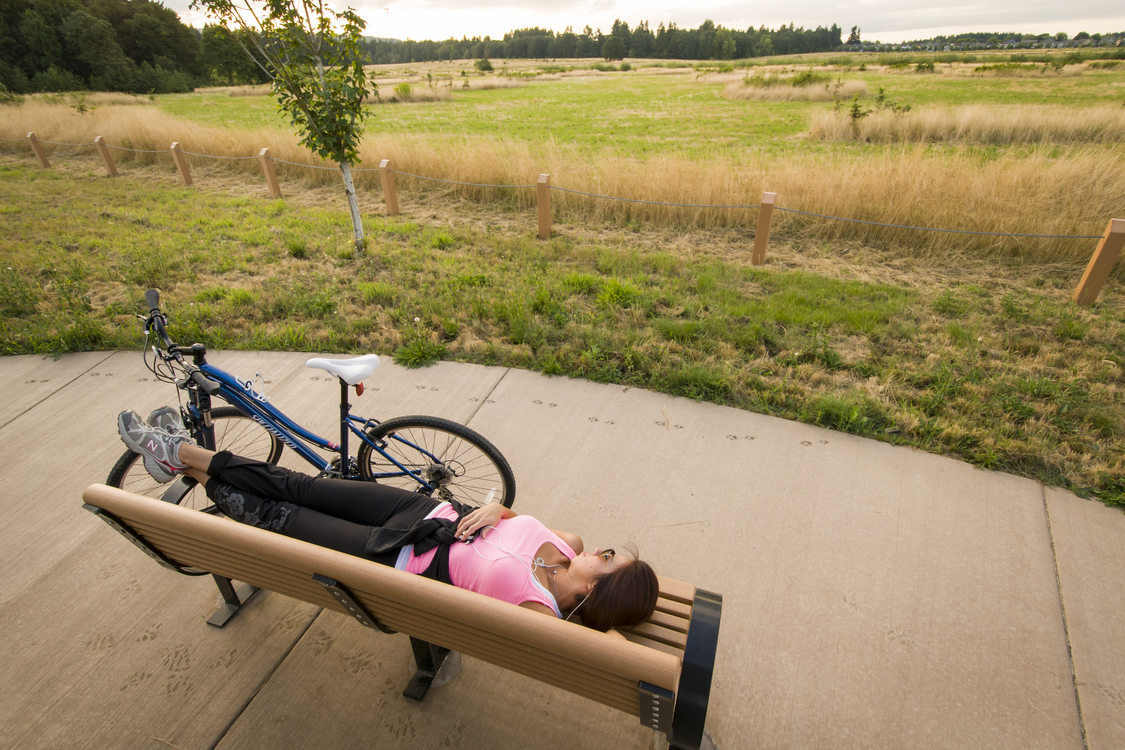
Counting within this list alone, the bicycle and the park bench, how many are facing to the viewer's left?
1

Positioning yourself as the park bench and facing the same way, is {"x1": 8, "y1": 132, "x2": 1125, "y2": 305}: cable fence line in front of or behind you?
in front

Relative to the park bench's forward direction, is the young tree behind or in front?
in front

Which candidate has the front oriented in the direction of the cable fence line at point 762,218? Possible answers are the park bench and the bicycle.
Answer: the park bench

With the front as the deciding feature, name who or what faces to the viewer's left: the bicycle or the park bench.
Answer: the bicycle

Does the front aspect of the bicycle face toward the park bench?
no

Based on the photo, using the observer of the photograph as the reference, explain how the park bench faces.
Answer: facing away from the viewer and to the right of the viewer

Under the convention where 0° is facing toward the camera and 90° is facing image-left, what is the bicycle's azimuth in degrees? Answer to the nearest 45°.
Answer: approximately 90°

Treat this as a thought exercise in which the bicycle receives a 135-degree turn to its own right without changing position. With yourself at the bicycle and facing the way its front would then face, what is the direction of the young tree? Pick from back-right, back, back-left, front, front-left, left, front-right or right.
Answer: front-left
